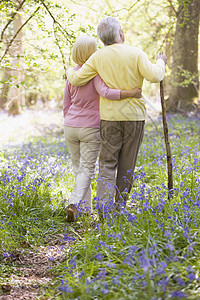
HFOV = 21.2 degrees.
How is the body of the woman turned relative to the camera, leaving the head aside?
away from the camera

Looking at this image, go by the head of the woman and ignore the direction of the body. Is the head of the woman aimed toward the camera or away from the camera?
away from the camera

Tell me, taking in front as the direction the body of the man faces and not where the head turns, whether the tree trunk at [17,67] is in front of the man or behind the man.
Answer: in front

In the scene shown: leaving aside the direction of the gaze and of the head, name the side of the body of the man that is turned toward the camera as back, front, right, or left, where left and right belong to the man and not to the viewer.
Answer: back

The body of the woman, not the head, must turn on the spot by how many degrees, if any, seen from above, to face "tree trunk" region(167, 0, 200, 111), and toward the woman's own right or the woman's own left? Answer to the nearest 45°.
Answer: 0° — they already face it

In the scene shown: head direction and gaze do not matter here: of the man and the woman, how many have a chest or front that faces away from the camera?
2

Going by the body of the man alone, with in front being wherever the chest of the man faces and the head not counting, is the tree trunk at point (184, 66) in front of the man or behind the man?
in front
